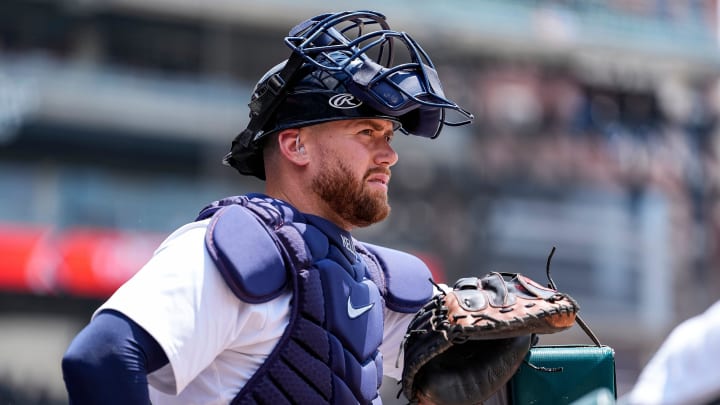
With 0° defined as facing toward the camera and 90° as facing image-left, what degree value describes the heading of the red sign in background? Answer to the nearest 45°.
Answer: approximately 0°
